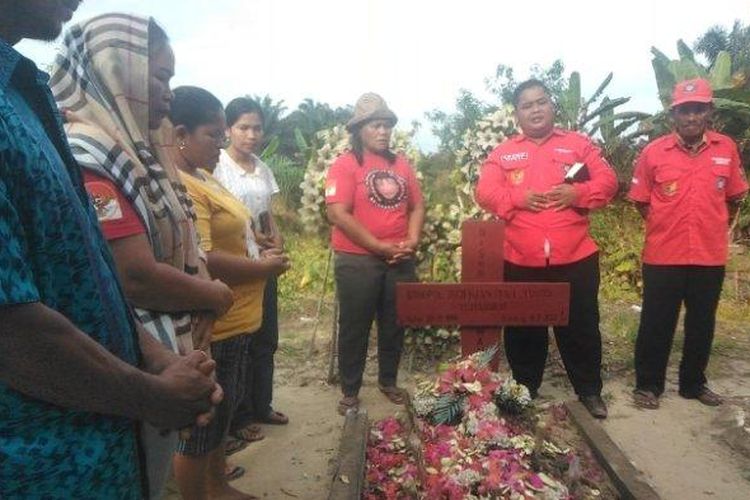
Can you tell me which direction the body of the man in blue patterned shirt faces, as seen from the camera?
to the viewer's right

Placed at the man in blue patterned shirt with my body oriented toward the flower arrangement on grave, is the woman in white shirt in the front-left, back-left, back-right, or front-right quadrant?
front-left

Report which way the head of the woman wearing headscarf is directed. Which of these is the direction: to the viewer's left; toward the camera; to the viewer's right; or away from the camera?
to the viewer's right

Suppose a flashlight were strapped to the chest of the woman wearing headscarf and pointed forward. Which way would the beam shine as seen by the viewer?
to the viewer's right

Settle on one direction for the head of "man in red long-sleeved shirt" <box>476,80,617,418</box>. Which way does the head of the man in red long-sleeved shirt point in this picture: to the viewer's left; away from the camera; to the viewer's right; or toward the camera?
toward the camera

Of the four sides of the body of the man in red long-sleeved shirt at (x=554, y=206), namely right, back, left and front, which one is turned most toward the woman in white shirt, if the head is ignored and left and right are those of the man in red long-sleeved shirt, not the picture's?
right

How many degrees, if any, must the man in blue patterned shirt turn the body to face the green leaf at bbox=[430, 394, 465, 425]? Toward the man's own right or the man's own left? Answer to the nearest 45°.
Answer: approximately 45° to the man's own left

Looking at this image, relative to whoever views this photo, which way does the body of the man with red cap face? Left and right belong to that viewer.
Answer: facing the viewer

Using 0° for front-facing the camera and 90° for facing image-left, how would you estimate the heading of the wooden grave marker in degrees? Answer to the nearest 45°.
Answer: approximately 0°

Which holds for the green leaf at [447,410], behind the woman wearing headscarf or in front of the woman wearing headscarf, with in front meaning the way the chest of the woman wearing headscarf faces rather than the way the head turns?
in front

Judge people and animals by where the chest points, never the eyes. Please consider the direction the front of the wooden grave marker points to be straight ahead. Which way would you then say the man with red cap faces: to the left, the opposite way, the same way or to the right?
the same way

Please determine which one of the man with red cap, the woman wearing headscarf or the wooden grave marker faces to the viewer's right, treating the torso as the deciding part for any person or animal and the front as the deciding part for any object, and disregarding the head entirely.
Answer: the woman wearing headscarf

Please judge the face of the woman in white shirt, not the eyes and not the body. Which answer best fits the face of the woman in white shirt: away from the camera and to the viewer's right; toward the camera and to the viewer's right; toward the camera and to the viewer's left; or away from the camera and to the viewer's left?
toward the camera and to the viewer's right

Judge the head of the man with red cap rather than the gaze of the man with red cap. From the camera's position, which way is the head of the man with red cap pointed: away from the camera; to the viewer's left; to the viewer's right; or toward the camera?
toward the camera

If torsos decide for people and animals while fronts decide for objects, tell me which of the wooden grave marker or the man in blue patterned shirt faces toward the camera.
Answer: the wooden grave marker

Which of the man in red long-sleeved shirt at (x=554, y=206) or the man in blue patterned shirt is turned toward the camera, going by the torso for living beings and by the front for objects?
the man in red long-sleeved shirt

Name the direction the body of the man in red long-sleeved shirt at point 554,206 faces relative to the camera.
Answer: toward the camera
